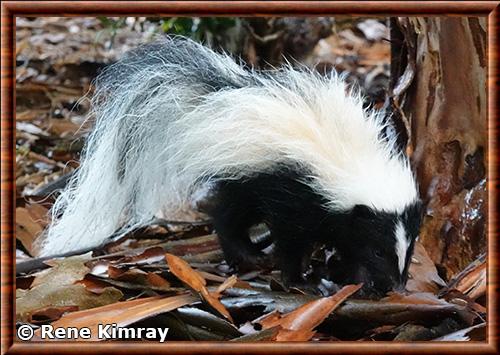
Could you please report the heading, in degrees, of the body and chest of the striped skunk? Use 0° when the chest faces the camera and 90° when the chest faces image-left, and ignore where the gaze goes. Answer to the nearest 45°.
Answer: approximately 315°

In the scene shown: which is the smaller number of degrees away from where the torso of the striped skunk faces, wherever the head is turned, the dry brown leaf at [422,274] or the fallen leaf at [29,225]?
the dry brown leaf

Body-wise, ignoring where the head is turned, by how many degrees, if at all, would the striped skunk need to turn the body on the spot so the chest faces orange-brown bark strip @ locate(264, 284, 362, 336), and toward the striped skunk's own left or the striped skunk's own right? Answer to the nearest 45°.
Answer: approximately 45° to the striped skunk's own right

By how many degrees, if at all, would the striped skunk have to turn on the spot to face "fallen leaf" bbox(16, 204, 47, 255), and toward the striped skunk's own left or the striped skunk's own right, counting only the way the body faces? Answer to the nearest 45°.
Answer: approximately 135° to the striped skunk's own right

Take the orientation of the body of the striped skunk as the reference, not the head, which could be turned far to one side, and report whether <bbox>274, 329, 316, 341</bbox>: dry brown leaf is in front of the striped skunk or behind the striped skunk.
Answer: in front
